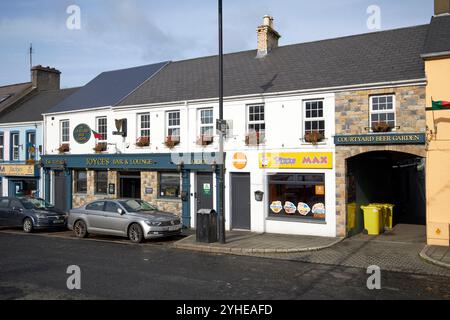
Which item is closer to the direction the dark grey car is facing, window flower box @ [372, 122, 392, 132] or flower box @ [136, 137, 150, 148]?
the window flower box

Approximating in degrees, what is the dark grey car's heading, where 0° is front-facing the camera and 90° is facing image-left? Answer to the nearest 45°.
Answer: approximately 315°

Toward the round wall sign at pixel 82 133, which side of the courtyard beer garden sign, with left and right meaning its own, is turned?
right

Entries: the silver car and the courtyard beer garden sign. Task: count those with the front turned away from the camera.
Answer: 0

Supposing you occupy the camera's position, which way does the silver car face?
facing the viewer and to the right of the viewer

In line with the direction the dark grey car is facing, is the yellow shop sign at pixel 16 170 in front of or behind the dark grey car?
behind

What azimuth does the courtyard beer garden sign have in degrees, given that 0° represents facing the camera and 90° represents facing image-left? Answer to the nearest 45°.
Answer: approximately 0°

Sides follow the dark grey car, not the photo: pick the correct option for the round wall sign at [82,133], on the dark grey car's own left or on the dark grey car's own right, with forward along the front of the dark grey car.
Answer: on the dark grey car's own left

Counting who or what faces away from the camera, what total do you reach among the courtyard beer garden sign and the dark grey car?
0

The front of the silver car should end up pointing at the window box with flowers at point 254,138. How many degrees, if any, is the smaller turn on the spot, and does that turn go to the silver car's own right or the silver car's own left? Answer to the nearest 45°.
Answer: approximately 45° to the silver car's own left

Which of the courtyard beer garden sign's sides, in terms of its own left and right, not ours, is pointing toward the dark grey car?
right
